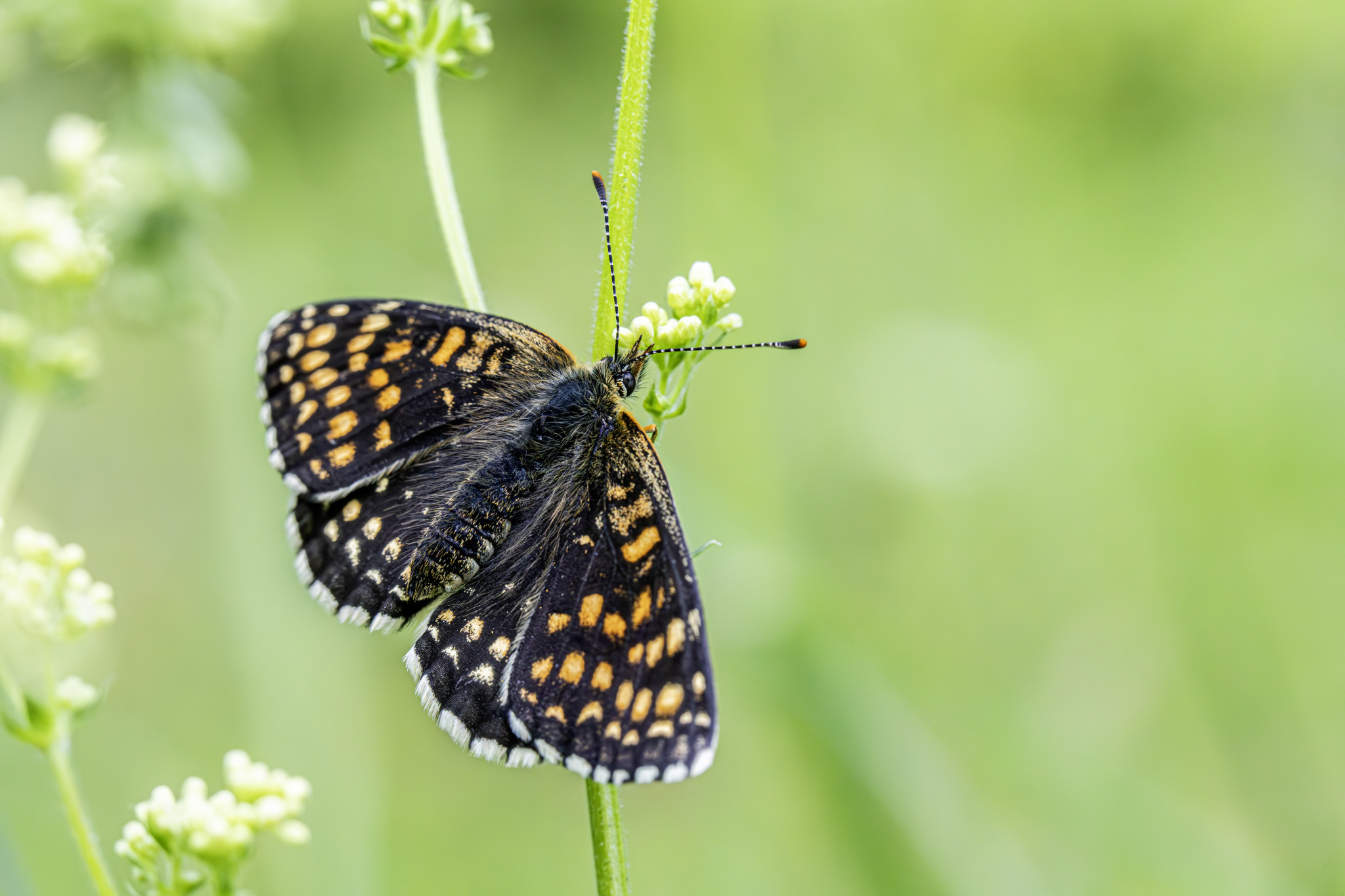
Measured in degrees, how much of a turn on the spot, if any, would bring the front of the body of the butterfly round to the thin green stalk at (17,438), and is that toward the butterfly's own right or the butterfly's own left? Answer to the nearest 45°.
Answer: approximately 180°

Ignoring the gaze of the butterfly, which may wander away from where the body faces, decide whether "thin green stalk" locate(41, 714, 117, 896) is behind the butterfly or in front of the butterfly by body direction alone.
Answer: behind

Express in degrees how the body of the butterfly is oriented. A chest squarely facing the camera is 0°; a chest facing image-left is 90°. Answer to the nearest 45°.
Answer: approximately 225°

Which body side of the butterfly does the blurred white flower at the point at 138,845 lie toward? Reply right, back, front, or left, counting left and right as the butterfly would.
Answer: back

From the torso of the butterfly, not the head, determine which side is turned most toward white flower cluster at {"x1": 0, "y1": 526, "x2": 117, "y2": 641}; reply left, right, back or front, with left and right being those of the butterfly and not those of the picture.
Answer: back
